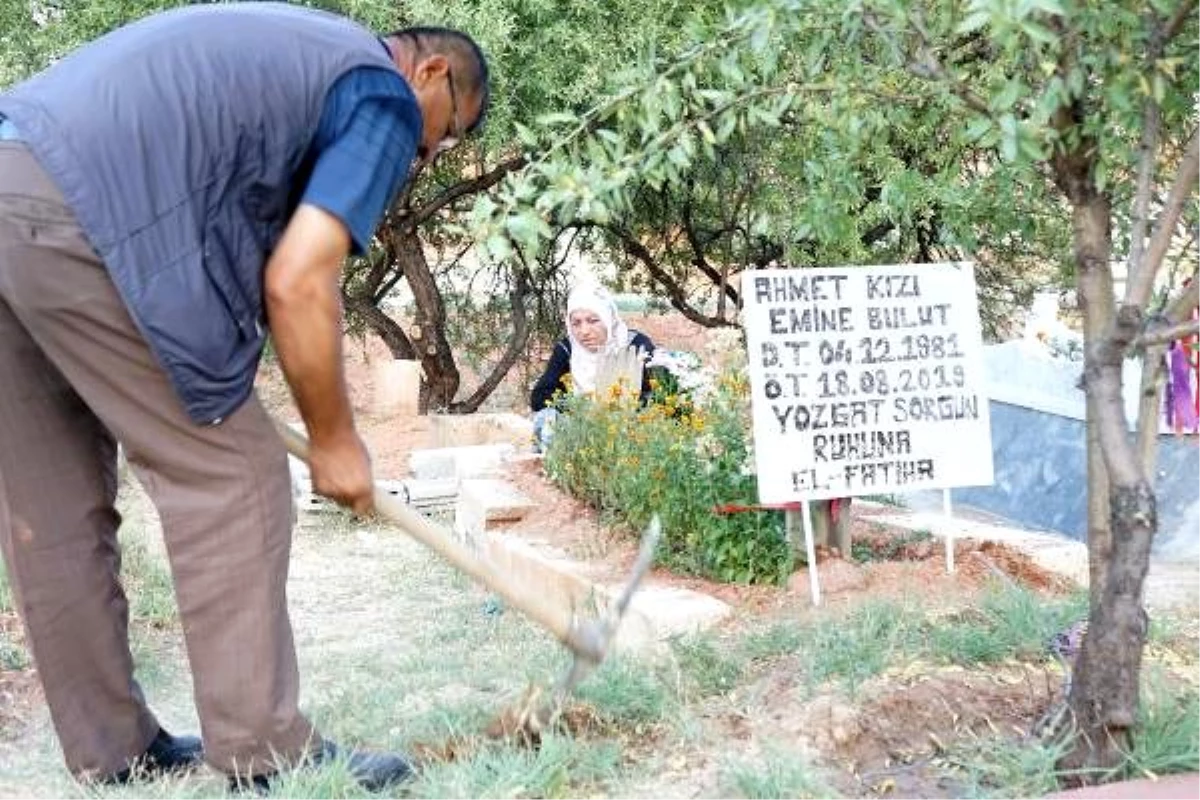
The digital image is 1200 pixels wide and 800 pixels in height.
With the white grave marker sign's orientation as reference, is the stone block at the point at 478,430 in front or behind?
behind

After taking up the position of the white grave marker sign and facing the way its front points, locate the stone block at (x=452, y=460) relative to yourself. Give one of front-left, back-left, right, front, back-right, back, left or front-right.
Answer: back-right

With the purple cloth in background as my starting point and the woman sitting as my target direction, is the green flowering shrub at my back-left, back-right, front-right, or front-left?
front-left

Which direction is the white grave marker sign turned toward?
toward the camera

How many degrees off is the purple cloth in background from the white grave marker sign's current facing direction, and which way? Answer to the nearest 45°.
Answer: approximately 135° to its left

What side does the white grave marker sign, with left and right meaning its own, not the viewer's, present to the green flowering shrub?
right

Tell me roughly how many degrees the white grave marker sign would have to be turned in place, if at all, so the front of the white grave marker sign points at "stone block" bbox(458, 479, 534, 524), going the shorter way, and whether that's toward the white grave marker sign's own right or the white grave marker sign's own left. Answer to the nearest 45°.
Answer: approximately 135° to the white grave marker sign's own right
